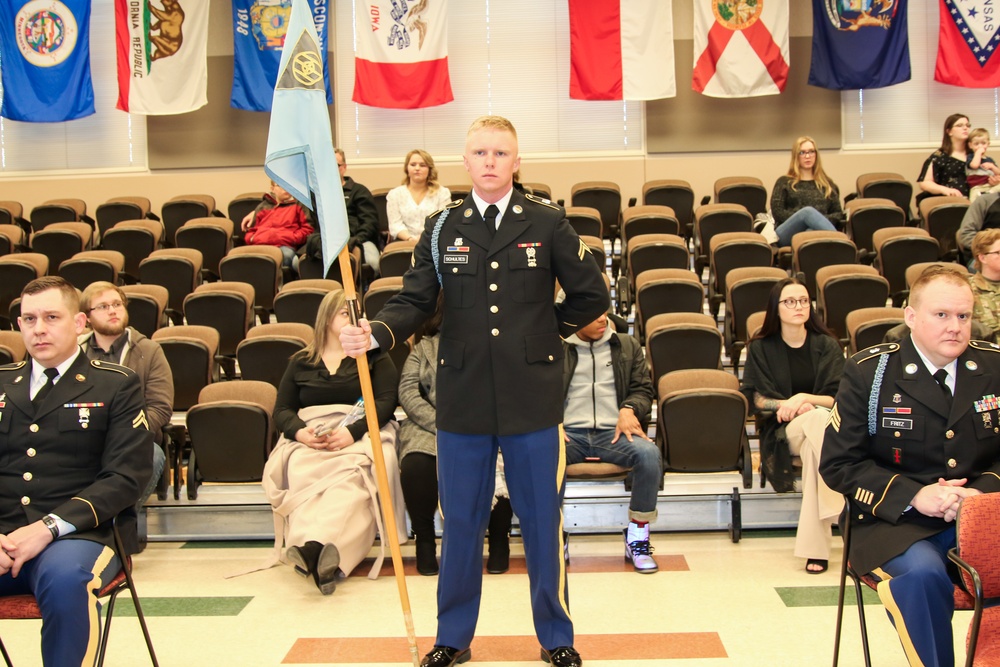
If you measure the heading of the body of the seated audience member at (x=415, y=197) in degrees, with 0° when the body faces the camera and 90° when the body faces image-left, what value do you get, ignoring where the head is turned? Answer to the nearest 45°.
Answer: approximately 0°

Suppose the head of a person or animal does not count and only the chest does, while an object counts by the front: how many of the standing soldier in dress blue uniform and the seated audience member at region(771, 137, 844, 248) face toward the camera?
2

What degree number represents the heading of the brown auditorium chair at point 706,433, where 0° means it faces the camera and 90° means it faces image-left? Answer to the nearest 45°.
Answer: approximately 0°

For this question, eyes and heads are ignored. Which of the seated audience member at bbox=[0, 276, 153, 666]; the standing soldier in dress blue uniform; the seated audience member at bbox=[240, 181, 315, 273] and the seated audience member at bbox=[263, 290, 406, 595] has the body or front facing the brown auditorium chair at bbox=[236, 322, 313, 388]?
the seated audience member at bbox=[240, 181, 315, 273]

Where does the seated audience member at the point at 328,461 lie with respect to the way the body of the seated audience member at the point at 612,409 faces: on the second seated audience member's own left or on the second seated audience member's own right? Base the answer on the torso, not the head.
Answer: on the second seated audience member's own right

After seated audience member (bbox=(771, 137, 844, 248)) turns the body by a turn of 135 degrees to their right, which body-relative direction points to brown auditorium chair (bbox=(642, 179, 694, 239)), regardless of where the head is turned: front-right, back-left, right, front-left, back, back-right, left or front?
front

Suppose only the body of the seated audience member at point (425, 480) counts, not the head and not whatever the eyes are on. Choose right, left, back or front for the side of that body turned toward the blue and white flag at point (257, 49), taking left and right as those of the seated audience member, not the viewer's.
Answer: back

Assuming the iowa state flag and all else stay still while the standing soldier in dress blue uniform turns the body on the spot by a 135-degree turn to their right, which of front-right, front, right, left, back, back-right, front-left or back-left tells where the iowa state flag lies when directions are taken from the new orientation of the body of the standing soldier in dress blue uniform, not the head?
front-right
